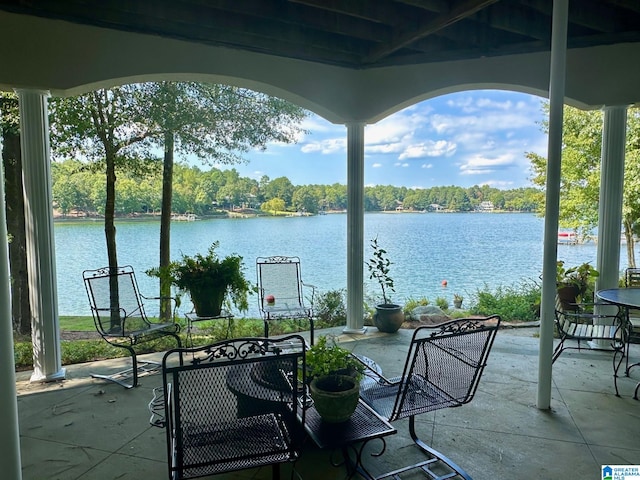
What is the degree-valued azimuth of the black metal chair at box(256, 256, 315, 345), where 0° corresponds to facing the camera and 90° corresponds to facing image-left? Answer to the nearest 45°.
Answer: approximately 0°

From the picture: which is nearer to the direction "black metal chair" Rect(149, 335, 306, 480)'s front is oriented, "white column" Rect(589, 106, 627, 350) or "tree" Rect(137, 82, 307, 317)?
the tree

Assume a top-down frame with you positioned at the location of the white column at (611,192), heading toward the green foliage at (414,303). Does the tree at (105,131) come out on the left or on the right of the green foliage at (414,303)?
left

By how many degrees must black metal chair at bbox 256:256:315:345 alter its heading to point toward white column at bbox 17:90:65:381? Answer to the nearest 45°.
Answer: approximately 45° to its right

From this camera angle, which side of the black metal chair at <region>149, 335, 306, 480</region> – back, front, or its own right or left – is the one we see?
back

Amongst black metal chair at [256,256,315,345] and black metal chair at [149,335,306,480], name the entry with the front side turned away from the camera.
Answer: the black metal chair at [149,335,306,480]

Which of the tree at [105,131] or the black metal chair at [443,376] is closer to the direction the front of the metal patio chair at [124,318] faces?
the black metal chair

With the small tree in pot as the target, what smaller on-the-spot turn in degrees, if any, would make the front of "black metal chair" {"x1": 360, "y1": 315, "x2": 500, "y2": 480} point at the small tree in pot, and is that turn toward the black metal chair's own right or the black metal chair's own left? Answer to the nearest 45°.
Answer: approximately 45° to the black metal chair's own right

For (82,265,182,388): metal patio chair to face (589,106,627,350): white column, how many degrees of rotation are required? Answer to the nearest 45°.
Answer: approximately 45° to its left
